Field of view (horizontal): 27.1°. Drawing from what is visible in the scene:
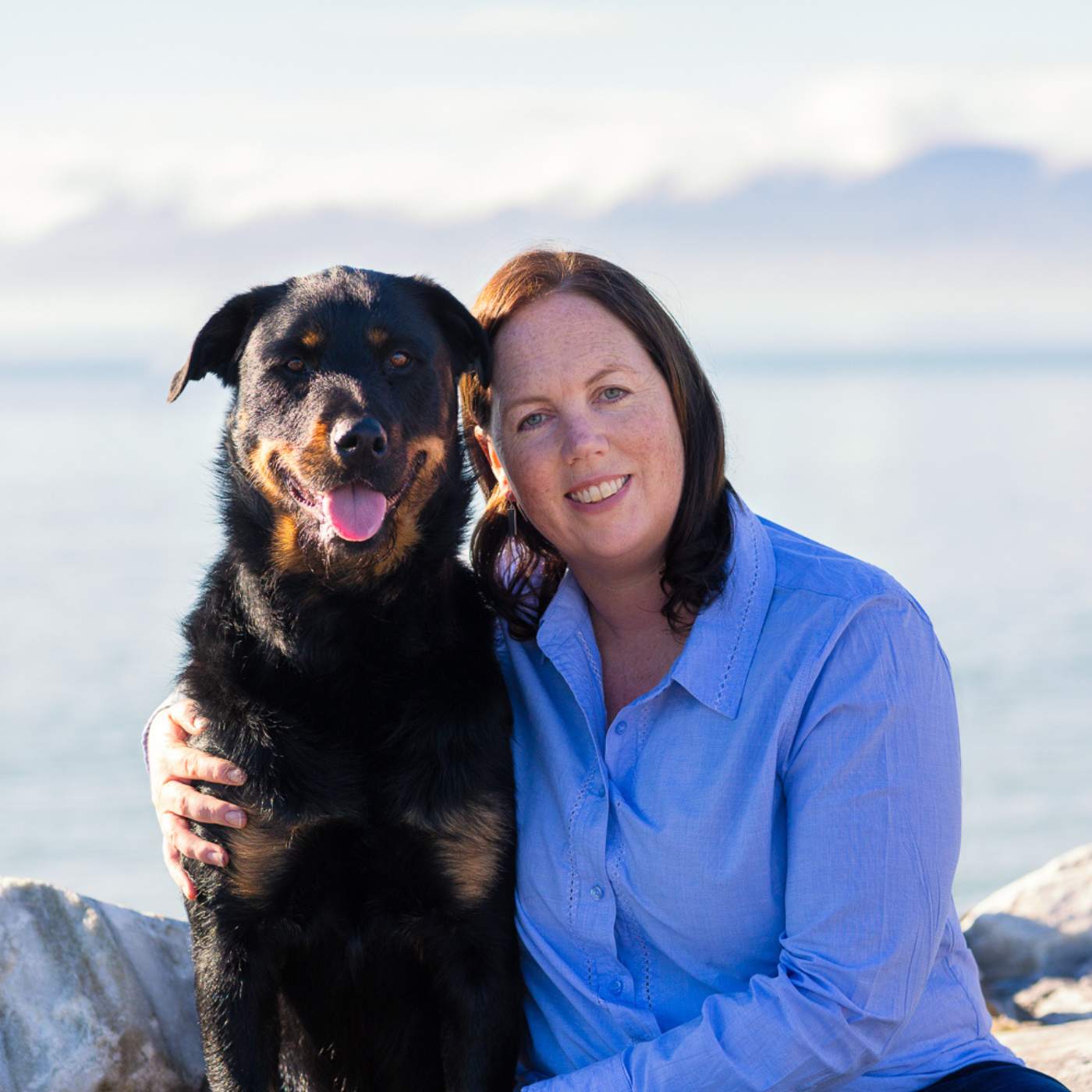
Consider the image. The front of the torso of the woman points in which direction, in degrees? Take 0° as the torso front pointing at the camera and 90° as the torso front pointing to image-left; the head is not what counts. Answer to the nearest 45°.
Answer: approximately 45°

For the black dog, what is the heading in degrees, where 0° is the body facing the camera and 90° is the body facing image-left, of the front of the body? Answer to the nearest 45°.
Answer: approximately 0°

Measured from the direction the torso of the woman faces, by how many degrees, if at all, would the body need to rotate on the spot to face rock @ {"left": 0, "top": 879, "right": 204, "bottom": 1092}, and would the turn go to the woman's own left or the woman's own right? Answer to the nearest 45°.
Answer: approximately 90° to the woman's own right

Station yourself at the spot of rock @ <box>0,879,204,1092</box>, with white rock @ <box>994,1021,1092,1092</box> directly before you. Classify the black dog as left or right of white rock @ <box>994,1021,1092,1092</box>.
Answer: right

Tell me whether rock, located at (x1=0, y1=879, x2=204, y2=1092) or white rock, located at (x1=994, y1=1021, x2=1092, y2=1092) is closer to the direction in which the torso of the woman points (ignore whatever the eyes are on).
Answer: the rock
